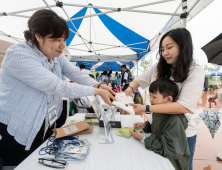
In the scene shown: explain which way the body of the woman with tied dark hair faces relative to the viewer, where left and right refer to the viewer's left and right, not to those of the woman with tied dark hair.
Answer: facing the viewer and to the right of the viewer

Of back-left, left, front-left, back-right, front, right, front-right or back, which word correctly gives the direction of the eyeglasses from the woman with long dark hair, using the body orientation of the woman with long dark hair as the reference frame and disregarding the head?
front

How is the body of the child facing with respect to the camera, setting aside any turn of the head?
to the viewer's left

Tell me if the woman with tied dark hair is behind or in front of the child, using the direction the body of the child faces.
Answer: in front

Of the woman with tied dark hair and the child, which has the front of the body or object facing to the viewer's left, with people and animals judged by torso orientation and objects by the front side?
the child

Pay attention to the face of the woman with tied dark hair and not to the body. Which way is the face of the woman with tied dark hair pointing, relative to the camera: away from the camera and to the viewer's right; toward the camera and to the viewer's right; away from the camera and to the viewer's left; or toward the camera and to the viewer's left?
toward the camera and to the viewer's right

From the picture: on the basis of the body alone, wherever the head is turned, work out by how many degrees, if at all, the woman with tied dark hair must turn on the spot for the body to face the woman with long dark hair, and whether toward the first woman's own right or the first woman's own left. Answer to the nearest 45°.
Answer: approximately 45° to the first woman's own left

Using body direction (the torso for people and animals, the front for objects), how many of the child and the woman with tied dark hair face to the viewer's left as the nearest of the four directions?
1

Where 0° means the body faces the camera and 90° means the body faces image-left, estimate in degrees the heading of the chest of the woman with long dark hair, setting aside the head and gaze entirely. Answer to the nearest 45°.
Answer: approximately 45°

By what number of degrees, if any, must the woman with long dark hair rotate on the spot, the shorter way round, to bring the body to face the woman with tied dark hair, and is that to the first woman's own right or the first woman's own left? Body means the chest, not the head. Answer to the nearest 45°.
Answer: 0° — they already face them

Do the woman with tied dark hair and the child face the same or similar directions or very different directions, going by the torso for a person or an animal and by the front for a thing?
very different directions
